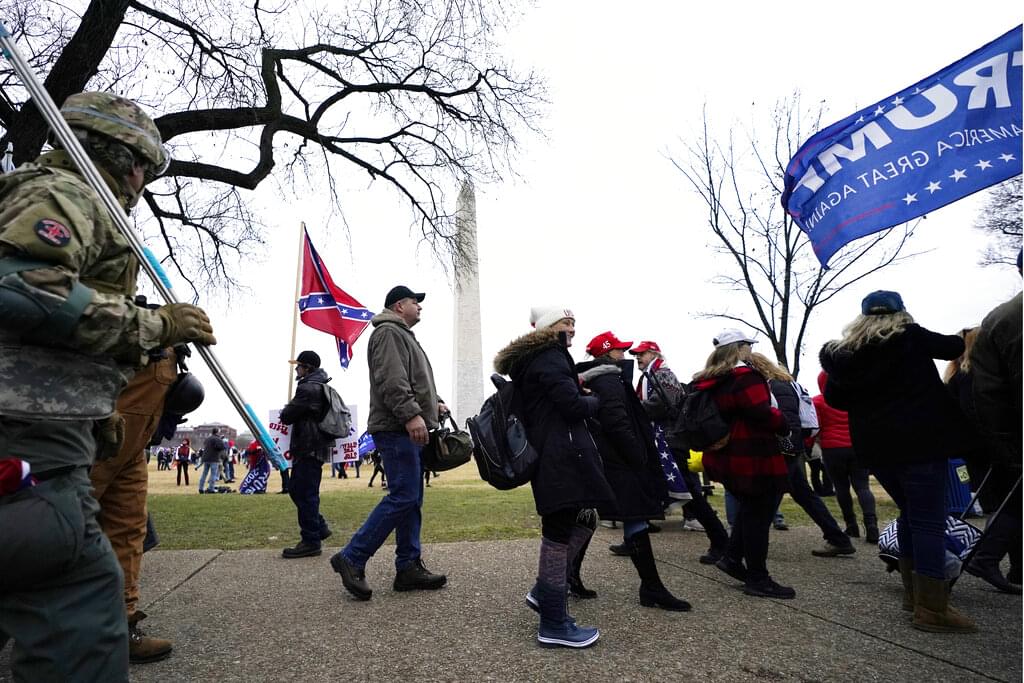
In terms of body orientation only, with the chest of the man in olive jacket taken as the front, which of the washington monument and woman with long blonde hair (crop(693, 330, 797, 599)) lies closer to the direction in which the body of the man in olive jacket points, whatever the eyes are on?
the woman with long blonde hair

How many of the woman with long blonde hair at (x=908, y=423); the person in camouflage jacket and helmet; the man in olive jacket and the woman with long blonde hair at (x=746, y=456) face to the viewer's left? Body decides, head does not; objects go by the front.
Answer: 0

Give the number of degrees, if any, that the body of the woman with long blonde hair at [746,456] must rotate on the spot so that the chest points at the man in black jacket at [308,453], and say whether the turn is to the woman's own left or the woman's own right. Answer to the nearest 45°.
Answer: approximately 180°

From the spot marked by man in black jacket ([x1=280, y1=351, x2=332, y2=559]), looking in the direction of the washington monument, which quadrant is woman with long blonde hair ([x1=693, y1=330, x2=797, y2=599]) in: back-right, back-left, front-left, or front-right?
back-right

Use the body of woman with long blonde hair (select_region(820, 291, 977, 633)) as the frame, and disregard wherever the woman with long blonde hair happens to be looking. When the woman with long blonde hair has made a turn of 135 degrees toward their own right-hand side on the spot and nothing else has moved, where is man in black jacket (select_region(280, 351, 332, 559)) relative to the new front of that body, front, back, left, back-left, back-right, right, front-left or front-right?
right

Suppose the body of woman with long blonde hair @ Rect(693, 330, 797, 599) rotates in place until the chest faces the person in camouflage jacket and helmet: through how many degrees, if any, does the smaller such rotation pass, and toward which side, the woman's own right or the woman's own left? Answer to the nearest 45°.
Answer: approximately 135° to the woman's own right

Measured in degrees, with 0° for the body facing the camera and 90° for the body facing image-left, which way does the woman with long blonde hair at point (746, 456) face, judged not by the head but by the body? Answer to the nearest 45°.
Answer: approximately 270°

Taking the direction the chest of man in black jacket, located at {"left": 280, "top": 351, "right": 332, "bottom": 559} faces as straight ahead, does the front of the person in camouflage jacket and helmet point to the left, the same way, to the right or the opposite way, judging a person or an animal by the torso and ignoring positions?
the opposite way

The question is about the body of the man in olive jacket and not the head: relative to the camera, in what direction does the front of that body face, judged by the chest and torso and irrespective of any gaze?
to the viewer's right

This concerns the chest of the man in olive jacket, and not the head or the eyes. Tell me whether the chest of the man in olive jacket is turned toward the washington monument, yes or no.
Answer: no

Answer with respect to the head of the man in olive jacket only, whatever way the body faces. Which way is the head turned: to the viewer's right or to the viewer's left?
to the viewer's right

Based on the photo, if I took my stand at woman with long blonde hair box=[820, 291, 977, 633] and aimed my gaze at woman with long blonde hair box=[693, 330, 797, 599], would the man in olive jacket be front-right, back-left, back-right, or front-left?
front-left

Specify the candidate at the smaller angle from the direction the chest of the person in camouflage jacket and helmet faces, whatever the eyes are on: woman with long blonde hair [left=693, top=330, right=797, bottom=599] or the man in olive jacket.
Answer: the woman with long blonde hair

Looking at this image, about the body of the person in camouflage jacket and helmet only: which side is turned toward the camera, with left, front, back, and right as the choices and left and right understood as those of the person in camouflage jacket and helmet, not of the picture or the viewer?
right

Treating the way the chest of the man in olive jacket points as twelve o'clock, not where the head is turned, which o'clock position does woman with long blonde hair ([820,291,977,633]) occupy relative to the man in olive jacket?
The woman with long blonde hair is roughly at 1 o'clock from the man in olive jacket.
